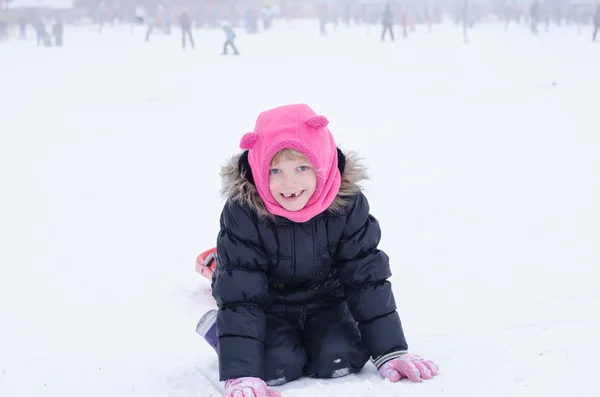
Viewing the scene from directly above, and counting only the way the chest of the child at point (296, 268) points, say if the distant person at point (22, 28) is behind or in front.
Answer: behind

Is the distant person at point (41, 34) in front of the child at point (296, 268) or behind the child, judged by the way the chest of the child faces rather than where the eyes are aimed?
behind

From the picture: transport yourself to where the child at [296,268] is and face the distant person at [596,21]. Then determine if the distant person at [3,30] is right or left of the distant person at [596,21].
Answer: left

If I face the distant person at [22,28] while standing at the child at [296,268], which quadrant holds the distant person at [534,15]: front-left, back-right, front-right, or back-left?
front-right

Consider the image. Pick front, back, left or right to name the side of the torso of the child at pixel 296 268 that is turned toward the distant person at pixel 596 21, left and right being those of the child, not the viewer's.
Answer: back

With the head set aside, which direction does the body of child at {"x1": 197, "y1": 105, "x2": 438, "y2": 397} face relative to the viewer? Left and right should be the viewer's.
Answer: facing the viewer

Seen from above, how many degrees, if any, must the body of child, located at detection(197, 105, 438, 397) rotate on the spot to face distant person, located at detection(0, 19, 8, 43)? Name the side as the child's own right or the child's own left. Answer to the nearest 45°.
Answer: approximately 135° to the child's own right

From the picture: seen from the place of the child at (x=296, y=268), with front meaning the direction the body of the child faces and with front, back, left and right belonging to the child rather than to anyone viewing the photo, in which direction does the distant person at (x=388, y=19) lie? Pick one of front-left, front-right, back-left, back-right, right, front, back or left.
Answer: back
